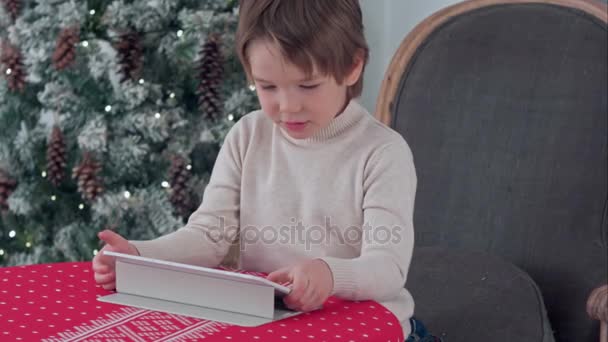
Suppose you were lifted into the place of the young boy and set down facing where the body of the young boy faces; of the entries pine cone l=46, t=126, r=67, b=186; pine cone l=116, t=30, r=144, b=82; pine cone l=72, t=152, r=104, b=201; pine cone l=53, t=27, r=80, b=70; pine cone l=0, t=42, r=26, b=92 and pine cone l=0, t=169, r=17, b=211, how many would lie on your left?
0

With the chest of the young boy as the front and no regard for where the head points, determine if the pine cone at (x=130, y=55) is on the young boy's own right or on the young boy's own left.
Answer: on the young boy's own right

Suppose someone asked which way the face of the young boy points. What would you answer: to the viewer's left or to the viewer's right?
to the viewer's left

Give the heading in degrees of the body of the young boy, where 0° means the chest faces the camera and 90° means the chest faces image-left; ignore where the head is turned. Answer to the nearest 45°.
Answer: approximately 45°

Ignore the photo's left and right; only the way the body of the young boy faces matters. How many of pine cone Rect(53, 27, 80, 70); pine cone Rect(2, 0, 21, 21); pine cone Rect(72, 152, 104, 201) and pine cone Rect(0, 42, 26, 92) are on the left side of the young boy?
0

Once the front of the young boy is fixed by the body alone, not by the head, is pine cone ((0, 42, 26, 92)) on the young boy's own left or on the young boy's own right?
on the young boy's own right

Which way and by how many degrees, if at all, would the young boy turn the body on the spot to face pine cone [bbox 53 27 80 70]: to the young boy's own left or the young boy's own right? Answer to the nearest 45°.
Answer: approximately 90° to the young boy's own right

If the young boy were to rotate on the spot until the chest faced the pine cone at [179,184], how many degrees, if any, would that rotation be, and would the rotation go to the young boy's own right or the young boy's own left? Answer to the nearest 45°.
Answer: approximately 135° to the young boy's own right

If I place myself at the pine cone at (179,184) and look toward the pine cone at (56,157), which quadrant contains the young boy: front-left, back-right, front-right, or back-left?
back-left

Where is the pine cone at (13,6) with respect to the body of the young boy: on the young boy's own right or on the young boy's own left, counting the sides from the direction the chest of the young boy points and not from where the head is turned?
on the young boy's own right

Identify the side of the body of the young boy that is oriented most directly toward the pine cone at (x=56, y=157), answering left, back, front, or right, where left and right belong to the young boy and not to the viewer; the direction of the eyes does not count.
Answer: right

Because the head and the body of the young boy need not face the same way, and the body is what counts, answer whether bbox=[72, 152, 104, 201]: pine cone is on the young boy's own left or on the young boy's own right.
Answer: on the young boy's own right

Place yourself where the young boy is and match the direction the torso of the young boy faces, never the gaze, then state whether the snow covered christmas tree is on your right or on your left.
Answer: on your right

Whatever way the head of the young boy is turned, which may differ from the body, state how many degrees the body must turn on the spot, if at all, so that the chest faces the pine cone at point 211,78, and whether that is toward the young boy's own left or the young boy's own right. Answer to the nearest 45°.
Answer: approximately 135° to the young boy's own right
